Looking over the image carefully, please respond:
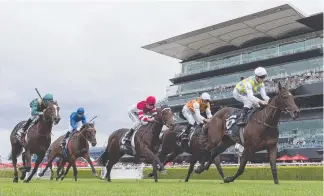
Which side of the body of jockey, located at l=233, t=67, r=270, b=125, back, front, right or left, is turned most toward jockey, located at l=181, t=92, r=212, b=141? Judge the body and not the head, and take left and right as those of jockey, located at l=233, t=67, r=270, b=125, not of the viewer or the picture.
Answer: back

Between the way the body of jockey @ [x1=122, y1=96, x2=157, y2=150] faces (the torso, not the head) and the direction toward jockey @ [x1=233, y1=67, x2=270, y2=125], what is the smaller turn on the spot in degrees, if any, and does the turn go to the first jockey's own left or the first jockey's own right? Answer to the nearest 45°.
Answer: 0° — they already face them

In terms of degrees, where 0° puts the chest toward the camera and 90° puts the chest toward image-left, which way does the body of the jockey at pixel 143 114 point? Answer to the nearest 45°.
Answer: approximately 315°

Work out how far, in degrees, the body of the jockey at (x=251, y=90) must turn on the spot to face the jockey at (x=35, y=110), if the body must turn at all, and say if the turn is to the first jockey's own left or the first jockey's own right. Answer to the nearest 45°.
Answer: approximately 135° to the first jockey's own right

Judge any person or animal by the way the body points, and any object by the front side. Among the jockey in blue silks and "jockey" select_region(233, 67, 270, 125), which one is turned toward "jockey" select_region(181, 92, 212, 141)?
the jockey in blue silks

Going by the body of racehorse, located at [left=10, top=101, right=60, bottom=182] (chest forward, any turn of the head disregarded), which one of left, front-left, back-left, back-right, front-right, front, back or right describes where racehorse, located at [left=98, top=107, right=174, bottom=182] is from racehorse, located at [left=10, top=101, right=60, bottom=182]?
front-left

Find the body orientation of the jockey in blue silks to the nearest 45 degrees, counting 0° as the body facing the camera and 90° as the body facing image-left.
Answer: approximately 315°

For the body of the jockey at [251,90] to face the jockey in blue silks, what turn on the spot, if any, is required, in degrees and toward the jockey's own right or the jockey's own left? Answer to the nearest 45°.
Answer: approximately 180°

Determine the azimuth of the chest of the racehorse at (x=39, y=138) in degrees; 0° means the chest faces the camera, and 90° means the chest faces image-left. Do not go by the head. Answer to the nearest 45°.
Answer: approximately 315°
